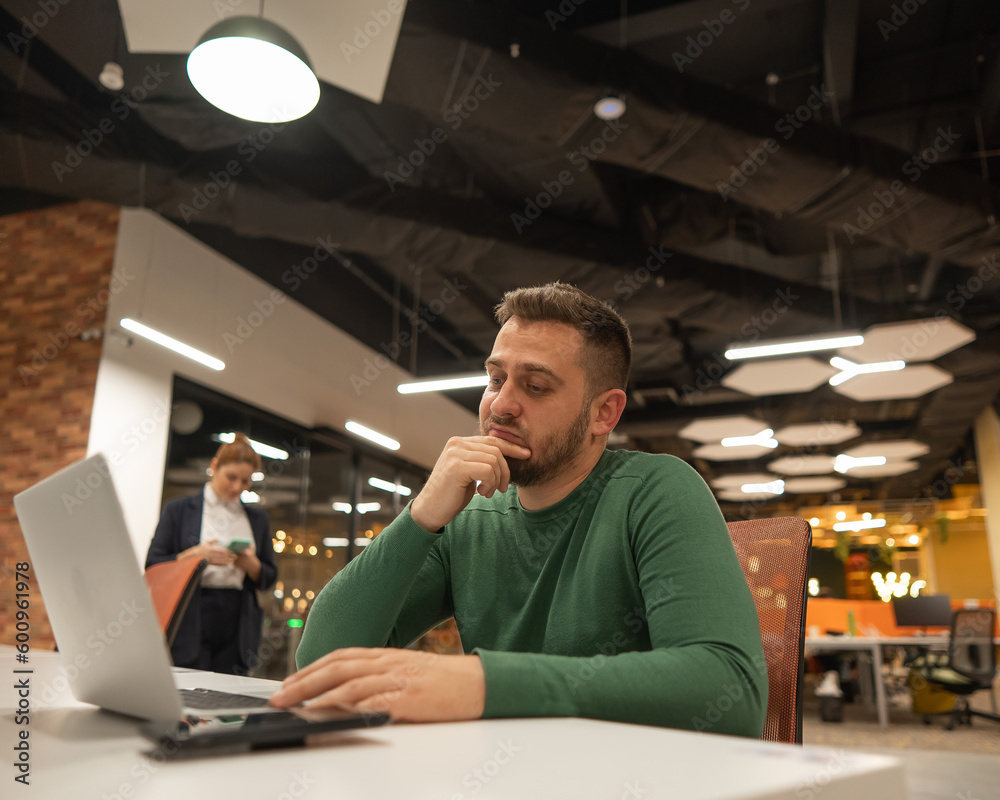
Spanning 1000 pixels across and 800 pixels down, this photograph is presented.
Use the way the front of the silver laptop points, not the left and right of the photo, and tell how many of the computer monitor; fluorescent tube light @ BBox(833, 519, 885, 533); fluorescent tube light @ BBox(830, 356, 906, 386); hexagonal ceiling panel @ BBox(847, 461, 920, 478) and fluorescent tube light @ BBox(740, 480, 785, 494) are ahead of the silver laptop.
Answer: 5

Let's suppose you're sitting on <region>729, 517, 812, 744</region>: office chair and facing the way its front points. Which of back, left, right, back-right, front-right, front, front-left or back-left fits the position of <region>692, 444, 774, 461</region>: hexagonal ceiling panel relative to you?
back-right

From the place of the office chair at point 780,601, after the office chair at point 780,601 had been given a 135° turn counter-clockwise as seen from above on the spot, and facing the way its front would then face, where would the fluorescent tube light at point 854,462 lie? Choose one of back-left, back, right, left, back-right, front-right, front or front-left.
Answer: left

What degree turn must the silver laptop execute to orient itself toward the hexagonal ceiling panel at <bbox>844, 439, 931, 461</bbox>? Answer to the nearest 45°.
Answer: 0° — it already faces it

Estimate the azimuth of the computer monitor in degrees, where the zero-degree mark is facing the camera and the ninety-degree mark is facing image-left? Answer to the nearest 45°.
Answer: approximately 0°

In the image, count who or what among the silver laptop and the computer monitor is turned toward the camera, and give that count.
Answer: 1

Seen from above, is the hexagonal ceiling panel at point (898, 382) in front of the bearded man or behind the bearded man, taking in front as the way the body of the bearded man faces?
behind

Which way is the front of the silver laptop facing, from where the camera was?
facing away from the viewer and to the right of the viewer

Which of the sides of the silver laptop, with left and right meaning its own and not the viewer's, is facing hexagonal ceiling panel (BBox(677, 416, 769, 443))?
front

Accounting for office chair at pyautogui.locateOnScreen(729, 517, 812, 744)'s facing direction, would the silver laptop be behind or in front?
in front

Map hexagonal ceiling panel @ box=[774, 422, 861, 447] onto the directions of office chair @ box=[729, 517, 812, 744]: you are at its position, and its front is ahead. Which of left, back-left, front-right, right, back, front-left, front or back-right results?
back-right

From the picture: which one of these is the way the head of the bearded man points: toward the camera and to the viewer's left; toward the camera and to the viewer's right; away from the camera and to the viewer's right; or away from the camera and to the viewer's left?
toward the camera and to the viewer's left
